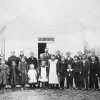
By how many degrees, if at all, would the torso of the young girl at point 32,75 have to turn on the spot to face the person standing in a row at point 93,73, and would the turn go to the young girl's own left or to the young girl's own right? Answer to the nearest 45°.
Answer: approximately 90° to the young girl's own left

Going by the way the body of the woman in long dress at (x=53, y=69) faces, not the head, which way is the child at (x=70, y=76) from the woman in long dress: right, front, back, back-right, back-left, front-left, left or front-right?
left

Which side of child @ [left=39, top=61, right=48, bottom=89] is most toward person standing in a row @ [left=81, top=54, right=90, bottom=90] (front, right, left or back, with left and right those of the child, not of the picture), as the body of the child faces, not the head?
left

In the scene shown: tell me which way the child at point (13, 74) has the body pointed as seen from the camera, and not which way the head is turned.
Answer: toward the camera

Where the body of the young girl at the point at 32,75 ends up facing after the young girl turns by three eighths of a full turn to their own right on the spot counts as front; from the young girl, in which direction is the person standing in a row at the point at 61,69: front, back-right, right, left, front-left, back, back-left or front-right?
back-right

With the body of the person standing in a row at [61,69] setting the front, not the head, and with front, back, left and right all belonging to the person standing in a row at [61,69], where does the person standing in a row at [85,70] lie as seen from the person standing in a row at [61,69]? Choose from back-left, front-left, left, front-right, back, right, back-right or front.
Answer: left

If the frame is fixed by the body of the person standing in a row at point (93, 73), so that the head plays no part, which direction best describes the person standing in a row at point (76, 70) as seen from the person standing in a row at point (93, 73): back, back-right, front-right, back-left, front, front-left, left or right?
right

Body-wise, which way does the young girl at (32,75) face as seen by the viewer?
toward the camera

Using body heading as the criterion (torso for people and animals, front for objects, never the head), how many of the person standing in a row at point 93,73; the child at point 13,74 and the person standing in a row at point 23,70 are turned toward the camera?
3

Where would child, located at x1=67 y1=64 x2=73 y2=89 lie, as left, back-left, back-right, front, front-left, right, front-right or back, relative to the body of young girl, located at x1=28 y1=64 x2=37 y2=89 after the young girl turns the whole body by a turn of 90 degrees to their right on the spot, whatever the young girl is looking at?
back

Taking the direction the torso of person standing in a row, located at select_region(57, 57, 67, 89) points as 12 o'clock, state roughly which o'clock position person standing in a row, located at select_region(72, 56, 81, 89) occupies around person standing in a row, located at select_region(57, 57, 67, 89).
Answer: person standing in a row, located at select_region(72, 56, 81, 89) is roughly at 9 o'clock from person standing in a row, located at select_region(57, 57, 67, 89).

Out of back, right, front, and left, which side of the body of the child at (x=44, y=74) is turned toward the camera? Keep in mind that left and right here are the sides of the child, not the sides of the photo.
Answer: front

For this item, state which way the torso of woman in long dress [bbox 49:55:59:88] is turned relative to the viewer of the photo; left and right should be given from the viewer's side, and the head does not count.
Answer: facing the viewer
